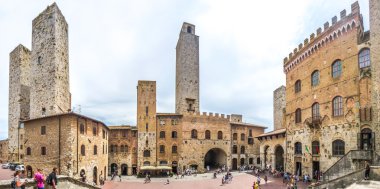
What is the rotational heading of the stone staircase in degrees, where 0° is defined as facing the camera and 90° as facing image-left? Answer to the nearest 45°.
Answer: approximately 90°

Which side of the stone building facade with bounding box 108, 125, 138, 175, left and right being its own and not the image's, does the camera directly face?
front

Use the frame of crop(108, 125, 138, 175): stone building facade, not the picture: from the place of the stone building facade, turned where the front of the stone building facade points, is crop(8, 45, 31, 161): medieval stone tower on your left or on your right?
on your right

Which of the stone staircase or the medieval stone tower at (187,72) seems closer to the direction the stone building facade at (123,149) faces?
the stone staircase

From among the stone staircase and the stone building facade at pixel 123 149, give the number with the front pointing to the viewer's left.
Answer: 1
